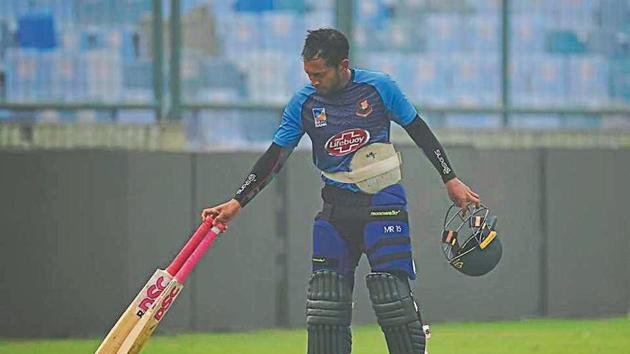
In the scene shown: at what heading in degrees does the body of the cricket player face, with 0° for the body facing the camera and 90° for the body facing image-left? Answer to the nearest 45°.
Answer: approximately 0°

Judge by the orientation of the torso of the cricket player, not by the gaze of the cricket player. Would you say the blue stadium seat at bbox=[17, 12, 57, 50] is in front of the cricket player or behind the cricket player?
behind
